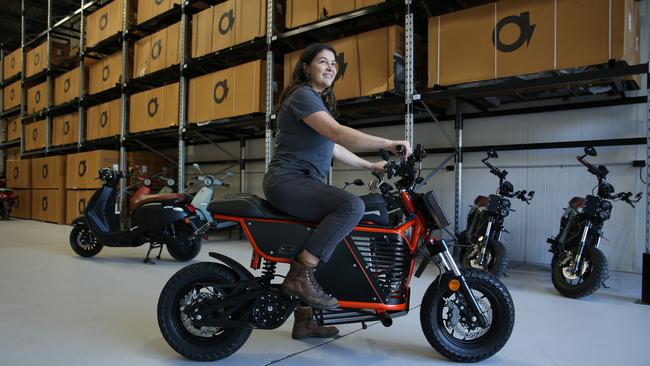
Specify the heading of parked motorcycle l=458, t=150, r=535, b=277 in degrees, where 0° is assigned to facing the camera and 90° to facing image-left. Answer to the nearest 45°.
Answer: approximately 315°

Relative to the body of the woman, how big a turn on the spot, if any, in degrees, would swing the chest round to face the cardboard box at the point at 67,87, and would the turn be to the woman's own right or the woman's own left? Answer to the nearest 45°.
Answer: approximately 135° to the woman's own left

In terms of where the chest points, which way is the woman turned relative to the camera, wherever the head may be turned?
to the viewer's right

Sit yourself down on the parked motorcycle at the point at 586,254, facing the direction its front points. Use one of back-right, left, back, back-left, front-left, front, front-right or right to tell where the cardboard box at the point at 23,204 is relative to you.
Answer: back-right

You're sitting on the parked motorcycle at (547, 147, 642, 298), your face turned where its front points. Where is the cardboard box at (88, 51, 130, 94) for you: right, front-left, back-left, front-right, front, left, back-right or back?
back-right

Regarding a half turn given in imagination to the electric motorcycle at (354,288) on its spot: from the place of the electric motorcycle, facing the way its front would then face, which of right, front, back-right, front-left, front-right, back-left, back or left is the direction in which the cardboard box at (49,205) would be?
front-right

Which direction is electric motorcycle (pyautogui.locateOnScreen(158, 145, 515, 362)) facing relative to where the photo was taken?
to the viewer's right

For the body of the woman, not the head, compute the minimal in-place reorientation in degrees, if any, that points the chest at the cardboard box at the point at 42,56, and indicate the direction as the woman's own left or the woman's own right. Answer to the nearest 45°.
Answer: approximately 135° to the woman's own left

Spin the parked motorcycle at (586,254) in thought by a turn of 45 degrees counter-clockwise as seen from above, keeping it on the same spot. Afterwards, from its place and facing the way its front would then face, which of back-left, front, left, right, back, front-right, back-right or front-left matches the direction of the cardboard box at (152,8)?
back
